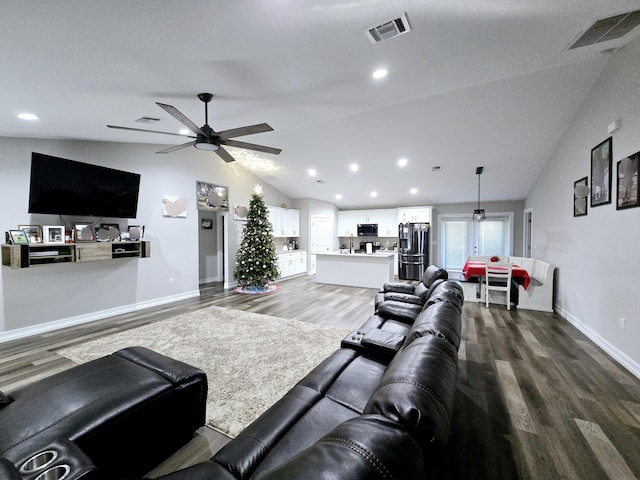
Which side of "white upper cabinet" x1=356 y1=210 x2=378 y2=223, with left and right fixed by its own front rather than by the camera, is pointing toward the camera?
front

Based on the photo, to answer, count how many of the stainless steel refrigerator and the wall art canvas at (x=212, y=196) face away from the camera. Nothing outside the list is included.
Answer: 0

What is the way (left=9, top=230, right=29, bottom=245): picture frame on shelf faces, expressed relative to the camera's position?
facing the viewer and to the right of the viewer

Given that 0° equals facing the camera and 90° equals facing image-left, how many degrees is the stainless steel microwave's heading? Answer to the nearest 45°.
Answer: approximately 0°

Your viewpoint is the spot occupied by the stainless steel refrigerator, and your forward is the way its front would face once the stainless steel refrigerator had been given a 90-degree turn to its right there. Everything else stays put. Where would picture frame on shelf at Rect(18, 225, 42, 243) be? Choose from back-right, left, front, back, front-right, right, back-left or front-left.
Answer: front-left

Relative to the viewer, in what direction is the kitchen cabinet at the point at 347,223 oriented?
toward the camera

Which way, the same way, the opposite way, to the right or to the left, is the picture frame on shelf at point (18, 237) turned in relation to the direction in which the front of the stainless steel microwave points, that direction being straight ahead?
to the left

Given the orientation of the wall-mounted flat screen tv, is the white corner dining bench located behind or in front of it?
in front

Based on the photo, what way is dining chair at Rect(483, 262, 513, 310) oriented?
away from the camera

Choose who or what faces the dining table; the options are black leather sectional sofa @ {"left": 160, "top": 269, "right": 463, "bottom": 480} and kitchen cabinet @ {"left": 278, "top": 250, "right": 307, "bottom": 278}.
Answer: the kitchen cabinet

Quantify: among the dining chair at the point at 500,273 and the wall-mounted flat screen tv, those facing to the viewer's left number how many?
0

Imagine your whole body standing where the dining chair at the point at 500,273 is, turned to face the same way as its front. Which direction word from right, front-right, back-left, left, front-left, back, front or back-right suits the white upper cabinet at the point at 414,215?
front-left

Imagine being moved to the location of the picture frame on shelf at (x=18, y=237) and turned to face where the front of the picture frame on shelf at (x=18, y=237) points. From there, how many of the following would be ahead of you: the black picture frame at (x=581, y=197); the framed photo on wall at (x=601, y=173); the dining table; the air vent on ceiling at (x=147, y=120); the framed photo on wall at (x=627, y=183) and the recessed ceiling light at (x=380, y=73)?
6

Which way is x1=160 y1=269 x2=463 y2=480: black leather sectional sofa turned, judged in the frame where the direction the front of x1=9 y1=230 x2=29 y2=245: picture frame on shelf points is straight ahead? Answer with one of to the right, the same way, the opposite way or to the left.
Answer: the opposite way

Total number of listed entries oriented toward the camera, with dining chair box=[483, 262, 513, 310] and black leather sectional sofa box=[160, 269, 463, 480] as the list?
0

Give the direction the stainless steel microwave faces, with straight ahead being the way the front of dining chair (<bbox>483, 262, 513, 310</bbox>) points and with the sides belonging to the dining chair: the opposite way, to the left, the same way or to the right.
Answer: the opposite way

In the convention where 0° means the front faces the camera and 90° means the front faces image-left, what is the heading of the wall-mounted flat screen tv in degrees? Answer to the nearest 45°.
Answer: approximately 315°

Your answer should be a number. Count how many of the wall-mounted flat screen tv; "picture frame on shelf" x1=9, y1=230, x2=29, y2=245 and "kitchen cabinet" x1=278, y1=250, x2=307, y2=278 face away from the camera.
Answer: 0

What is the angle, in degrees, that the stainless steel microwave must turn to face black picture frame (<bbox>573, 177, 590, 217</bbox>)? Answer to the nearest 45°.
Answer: approximately 45° to its left

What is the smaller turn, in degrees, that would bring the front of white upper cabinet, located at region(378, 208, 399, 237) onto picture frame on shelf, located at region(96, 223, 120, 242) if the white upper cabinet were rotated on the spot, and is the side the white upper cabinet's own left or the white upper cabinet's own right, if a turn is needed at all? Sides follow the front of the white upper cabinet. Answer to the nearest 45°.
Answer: approximately 45° to the white upper cabinet's own right

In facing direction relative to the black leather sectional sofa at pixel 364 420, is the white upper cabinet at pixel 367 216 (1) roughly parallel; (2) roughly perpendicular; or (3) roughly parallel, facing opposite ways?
roughly perpendicular

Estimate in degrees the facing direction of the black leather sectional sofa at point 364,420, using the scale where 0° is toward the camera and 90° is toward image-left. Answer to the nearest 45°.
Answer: approximately 90°
